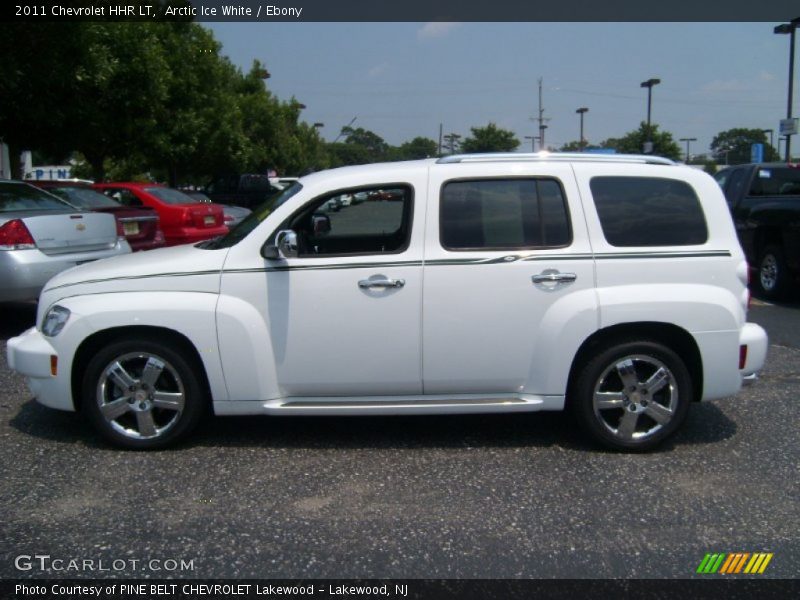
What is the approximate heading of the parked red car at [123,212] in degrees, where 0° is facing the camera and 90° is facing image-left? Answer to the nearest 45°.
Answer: approximately 135°

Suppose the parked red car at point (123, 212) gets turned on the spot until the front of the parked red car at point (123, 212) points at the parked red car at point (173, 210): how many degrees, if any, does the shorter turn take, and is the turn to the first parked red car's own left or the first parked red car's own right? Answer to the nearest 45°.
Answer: approximately 45° to the first parked red car's own right

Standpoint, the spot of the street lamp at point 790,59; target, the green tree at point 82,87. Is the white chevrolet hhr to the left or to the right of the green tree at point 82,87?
left

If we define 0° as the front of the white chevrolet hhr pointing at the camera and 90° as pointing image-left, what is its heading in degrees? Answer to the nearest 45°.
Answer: approximately 90°

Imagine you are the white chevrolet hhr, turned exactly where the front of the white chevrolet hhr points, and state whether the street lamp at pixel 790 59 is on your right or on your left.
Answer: on your right

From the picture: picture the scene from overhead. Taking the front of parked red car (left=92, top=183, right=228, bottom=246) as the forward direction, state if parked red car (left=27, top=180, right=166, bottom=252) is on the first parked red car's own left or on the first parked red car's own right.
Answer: on the first parked red car's own left

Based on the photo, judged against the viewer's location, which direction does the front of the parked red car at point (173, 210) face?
facing away from the viewer and to the left of the viewer

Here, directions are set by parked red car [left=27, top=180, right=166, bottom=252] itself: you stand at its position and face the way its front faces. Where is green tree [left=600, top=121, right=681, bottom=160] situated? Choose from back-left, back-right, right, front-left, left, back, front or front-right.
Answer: right

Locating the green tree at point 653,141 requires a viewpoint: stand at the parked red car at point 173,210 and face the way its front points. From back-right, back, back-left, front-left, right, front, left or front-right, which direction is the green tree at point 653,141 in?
right

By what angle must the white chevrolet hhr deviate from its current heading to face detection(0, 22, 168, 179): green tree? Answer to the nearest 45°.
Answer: approximately 45° to its right

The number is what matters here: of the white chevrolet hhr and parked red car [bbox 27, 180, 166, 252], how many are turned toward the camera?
0
